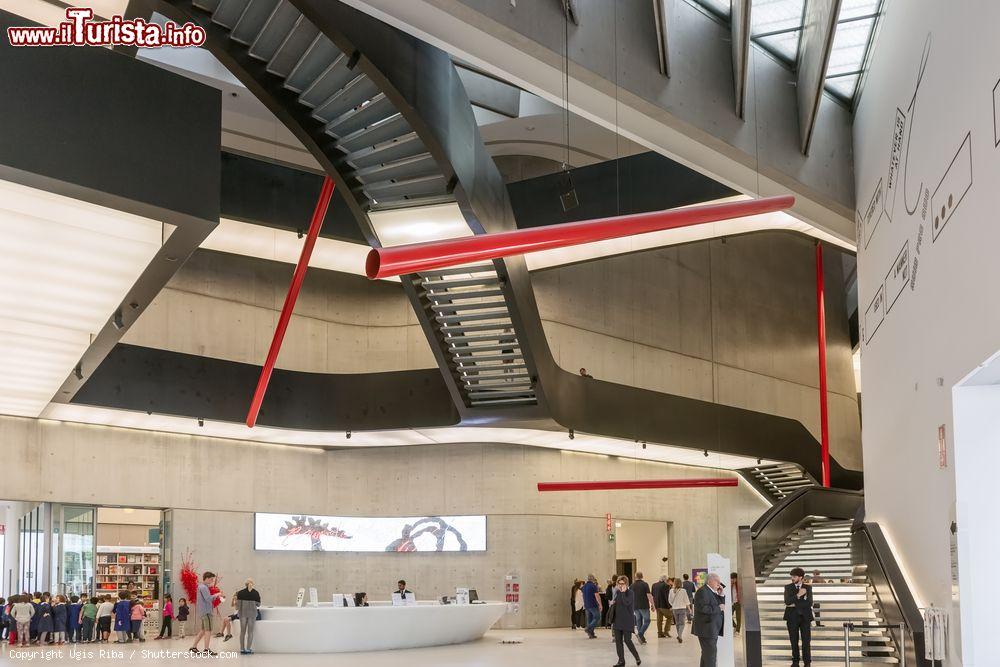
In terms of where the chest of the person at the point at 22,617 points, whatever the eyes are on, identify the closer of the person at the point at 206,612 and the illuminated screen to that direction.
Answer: the illuminated screen

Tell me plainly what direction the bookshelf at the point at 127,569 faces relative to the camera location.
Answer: facing the viewer

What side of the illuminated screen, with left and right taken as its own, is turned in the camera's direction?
front

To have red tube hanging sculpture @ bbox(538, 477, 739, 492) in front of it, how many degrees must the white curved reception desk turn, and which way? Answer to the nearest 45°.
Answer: approximately 135° to its left

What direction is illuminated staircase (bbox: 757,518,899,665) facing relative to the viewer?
toward the camera

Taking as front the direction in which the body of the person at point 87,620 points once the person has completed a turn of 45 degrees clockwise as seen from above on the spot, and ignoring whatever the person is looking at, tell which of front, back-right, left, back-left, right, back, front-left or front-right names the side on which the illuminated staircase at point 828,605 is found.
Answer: right

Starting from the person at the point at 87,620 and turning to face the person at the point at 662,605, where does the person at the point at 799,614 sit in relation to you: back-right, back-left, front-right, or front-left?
front-right

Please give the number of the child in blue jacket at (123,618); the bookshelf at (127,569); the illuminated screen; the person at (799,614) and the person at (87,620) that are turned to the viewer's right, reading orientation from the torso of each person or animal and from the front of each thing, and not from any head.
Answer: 0
